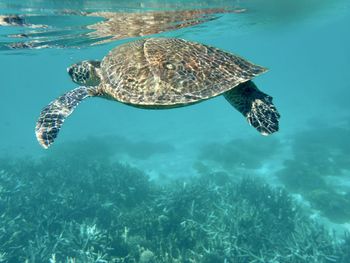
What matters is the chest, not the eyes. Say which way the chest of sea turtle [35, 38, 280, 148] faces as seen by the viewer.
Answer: to the viewer's left
